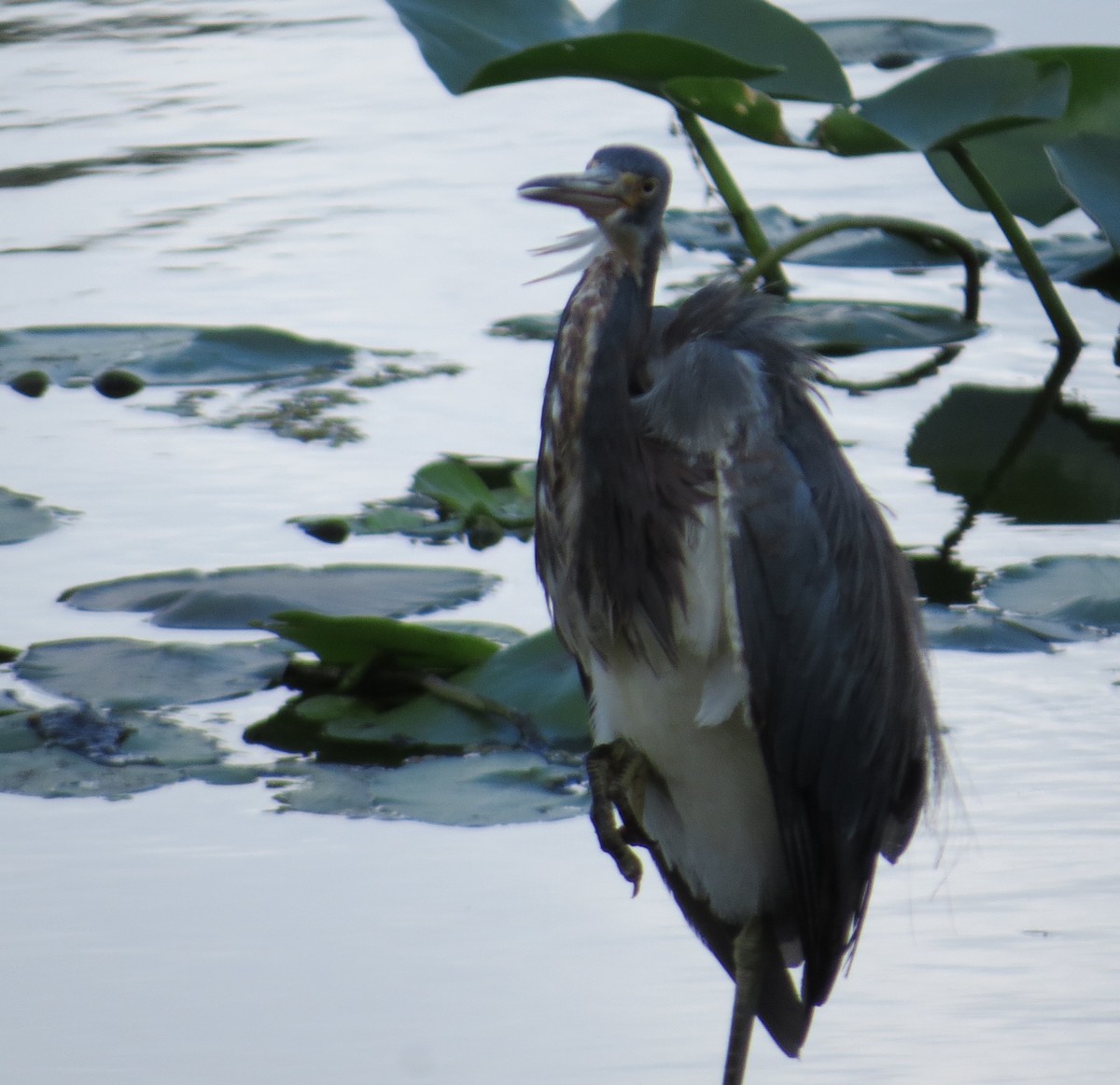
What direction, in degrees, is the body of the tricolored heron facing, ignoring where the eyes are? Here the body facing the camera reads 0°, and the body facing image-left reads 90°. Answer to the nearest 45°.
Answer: approximately 45°

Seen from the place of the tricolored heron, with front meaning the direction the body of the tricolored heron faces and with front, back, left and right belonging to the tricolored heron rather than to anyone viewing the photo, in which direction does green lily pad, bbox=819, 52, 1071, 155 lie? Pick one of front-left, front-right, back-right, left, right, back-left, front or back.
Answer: back-right

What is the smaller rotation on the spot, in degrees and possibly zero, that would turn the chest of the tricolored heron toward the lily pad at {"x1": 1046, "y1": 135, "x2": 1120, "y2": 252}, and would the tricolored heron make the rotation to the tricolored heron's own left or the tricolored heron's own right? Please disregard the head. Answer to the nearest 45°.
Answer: approximately 135° to the tricolored heron's own right

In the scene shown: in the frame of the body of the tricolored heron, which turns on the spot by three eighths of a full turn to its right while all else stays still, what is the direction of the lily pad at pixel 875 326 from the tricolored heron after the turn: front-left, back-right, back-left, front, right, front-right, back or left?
front

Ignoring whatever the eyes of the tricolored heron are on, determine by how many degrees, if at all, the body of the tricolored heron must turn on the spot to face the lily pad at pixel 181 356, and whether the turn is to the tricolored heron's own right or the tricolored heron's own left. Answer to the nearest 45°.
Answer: approximately 90° to the tricolored heron's own right

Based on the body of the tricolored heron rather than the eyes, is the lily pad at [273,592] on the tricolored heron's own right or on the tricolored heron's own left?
on the tricolored heron's own right

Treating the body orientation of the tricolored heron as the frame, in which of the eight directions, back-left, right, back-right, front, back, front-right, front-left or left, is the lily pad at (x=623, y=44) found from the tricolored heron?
back-right
